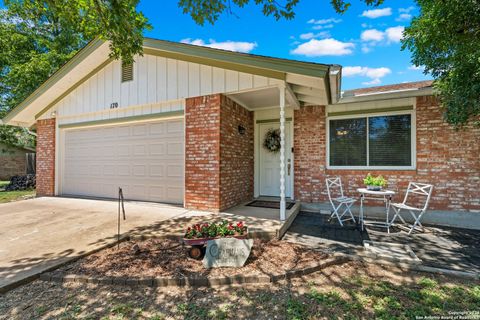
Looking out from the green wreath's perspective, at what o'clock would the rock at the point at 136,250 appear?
The rock is roughly at 1 o'clock from the green wreath.

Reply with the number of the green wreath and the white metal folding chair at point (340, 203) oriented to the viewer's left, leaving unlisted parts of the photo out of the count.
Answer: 0

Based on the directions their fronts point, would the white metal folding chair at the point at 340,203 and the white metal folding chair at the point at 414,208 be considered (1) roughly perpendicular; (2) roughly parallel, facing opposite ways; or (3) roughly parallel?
roughly perpendicular

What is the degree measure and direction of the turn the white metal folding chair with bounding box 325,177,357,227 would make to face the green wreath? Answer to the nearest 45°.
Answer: approximately 180°

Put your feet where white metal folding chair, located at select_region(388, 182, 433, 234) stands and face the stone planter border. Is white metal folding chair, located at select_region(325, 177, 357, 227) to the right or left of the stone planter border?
right

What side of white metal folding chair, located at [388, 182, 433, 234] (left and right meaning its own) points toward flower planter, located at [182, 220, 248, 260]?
front

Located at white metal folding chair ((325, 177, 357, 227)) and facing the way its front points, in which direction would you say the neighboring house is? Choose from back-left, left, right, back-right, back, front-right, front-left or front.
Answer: back-right

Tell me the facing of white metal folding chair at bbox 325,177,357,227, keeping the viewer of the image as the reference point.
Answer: facing the viewer and to the right of the viewer

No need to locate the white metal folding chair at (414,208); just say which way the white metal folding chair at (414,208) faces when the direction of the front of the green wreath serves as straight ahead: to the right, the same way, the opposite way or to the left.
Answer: to the right

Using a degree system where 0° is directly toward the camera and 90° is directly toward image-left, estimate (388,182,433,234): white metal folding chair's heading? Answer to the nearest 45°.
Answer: approximately 45°

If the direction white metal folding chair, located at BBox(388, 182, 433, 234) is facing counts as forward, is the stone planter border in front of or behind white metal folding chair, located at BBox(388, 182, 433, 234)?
in front

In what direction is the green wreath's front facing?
toward the camera

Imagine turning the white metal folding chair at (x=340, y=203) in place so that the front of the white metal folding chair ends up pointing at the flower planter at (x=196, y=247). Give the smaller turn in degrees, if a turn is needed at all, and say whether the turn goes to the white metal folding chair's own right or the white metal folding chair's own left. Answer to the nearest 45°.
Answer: approximately 90° to the white metal folding chair's own right

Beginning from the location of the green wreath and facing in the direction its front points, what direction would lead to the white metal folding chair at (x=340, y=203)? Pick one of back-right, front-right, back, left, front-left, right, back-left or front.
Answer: front-left

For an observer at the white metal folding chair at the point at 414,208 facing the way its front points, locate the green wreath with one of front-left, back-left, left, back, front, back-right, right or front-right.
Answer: front-right

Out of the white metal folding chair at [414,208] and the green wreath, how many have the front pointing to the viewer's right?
0
